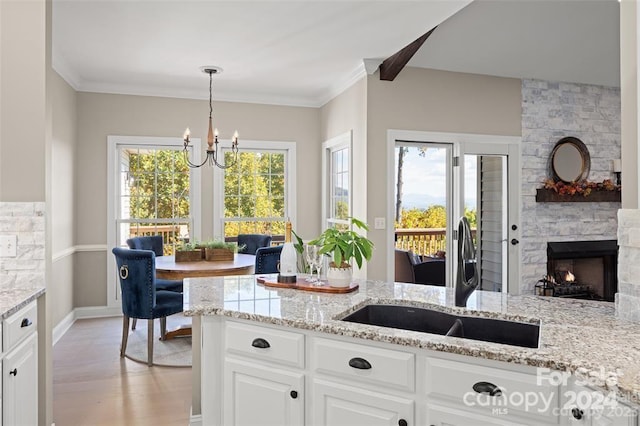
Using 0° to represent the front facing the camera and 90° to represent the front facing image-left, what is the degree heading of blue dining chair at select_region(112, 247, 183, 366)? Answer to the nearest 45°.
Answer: approximately 225°

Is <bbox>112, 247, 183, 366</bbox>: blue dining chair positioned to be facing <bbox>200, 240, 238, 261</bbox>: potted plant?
yes

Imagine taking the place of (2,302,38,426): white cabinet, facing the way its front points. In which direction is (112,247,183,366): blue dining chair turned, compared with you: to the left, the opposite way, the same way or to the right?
to the left

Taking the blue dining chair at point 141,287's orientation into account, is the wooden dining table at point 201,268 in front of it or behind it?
in front

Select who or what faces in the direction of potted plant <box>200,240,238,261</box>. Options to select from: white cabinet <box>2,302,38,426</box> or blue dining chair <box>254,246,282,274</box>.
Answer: the blue dining chair

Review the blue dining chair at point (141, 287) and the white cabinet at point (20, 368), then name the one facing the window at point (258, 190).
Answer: the blue dining chair

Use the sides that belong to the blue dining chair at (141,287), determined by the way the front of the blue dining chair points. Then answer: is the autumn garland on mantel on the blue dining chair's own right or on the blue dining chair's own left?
on the blue dining chair's own right

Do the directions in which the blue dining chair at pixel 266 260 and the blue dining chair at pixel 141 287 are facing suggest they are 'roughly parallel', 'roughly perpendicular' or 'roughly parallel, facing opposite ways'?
roughly perpendicular

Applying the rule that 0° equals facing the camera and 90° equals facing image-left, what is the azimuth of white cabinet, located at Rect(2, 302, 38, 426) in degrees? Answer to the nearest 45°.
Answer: approximately 315°

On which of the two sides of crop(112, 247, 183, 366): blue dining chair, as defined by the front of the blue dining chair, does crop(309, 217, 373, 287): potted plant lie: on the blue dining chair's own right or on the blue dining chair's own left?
on the blue dining chair's own right

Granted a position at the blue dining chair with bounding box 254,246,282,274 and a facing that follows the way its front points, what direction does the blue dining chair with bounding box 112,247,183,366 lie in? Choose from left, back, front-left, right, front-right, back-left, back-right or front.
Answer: front-left

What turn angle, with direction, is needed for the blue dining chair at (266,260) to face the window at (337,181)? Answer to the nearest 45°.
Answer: approximately 90° to its right

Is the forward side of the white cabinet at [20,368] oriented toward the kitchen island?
yes

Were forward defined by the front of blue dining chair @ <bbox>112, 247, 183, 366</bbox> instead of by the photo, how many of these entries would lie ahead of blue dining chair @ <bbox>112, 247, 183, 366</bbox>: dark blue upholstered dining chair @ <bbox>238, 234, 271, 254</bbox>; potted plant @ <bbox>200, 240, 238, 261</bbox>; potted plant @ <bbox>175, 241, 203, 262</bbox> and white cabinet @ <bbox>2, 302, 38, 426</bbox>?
3

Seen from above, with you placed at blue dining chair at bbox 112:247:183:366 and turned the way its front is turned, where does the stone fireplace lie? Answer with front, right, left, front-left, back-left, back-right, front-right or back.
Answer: front-right

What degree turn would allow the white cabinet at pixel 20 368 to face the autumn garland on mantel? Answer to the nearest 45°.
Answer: approximately 45° to its left

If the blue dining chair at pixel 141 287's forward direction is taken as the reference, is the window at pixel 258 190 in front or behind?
in front

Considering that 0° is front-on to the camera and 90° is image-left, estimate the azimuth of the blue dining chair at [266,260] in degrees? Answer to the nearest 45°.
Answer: approximately 135°
